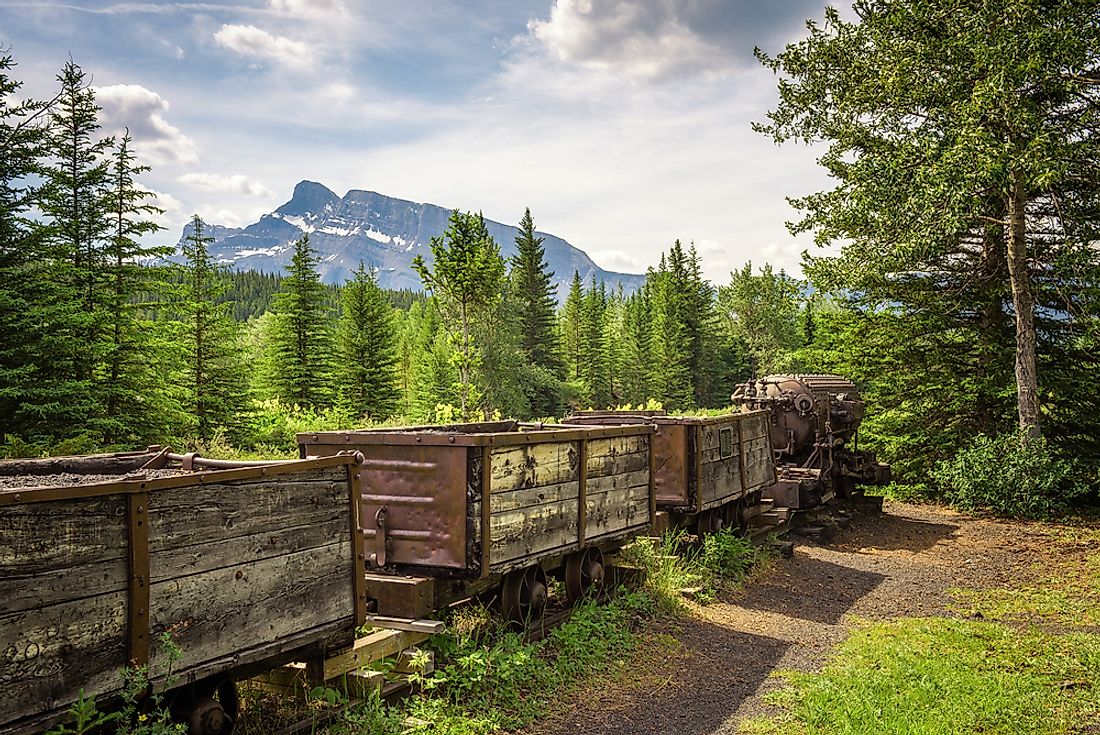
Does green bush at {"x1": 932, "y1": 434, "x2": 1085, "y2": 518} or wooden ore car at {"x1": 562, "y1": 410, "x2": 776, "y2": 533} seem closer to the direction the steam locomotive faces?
the green bush

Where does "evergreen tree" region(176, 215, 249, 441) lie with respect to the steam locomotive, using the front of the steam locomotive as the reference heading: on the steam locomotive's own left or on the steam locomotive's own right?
on the steam locomotive's own left

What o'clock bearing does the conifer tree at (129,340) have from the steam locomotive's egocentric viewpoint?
The conifer tree is roughly at 7 o'clock from the steam locomotive.

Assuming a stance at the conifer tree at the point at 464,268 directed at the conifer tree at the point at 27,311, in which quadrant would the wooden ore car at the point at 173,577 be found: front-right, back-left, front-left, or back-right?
front-left

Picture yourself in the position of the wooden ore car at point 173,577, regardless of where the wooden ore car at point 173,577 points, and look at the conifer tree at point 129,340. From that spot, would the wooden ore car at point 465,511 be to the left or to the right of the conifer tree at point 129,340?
right

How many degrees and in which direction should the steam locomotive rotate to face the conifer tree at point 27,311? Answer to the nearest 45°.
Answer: approximately 180°

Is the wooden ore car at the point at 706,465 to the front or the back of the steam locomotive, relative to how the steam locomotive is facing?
to the back

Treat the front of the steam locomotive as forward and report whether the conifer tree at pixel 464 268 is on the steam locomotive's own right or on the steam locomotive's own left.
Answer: on the steam locomotive's own left

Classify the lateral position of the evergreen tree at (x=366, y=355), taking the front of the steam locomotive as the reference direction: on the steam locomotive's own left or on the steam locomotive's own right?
on the steam locomotive's own left

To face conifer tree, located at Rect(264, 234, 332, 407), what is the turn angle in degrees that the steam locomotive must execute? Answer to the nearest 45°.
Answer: approximately 90° to its left

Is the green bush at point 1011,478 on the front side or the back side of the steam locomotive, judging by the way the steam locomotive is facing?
on the front side

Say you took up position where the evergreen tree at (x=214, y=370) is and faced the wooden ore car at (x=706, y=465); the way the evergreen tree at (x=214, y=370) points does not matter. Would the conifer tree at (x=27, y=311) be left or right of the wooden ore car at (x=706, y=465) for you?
right

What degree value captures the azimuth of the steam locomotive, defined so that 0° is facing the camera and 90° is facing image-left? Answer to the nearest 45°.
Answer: approximately 225°

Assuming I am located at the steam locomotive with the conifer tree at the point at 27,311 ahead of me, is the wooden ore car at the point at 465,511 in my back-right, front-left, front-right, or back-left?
front-left
